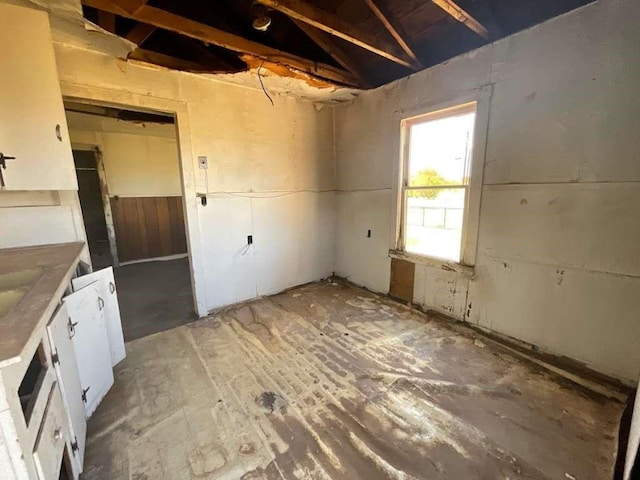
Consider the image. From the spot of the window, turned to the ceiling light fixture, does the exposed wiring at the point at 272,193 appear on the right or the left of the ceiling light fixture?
right

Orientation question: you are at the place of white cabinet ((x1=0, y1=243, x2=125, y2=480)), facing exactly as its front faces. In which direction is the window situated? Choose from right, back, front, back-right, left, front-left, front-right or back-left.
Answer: front

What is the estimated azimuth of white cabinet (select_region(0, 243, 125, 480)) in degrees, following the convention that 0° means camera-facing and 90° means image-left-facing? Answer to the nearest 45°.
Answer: approximately 270°

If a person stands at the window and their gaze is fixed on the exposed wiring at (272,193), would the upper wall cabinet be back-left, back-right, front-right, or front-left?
front-left

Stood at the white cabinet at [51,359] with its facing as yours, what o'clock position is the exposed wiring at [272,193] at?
The exposed wiring is roughly at 11 o'clock from the white cabinet.

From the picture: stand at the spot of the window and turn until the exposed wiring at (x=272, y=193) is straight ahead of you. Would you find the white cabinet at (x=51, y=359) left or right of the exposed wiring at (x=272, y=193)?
left
